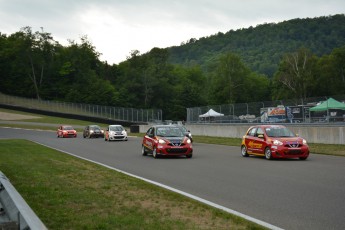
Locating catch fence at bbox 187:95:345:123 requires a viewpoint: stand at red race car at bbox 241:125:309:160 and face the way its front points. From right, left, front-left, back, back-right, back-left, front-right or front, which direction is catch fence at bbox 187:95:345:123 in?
back-left

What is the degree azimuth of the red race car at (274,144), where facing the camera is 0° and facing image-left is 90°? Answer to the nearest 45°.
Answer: approximately 315°

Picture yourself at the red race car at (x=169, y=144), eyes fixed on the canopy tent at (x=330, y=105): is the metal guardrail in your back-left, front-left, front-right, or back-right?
back-right

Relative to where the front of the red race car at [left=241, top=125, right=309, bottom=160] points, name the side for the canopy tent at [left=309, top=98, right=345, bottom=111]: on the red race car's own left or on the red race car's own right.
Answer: on the red race car's own left

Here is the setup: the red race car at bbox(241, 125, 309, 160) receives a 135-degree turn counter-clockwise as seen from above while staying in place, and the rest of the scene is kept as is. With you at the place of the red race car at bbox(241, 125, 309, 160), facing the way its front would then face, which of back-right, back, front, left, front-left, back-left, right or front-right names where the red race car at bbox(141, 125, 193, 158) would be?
left

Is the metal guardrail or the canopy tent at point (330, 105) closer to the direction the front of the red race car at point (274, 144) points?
the metal guardrail

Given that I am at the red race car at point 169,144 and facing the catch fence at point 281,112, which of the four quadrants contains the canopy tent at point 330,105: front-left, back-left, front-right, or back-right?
front-right

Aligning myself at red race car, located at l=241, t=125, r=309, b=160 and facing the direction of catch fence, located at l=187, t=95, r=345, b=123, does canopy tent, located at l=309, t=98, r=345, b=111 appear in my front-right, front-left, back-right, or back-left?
front-right

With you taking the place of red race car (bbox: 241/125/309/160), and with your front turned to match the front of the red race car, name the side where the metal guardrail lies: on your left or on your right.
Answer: on your right
